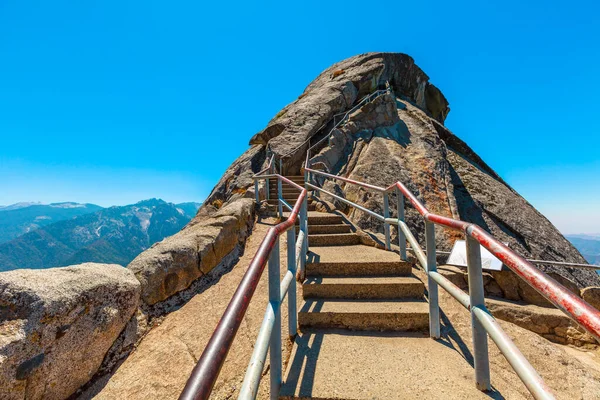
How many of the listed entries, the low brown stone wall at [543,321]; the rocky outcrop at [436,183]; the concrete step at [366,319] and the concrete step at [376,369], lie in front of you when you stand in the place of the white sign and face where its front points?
2

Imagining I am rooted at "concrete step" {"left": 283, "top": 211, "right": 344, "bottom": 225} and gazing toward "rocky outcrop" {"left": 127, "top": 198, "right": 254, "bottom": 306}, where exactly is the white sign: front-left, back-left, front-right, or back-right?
back-left

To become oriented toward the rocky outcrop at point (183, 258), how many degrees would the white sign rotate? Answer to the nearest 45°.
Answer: approximately 45° to its right

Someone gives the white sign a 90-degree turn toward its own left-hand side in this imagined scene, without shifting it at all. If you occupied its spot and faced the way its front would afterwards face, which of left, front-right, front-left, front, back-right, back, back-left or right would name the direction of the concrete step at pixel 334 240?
back-right

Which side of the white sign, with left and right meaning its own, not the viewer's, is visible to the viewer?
front

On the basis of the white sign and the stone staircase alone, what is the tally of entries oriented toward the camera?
2

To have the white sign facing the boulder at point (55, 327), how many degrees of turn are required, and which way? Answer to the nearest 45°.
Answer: approximately 45° to its right
